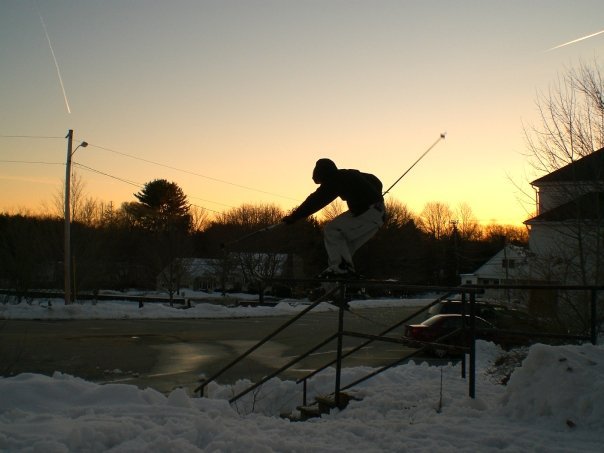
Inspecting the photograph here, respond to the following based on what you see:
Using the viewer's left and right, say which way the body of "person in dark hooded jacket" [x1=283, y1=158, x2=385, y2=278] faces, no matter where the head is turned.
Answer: facing to the left of the viewer

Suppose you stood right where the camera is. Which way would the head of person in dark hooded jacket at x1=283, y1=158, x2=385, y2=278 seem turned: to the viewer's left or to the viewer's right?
to the viewer's left

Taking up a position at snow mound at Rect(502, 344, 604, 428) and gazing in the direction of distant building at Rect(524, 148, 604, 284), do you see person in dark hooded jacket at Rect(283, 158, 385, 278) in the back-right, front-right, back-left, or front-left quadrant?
front-left

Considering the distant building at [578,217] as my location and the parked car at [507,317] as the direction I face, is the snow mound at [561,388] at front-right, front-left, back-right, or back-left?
front-left

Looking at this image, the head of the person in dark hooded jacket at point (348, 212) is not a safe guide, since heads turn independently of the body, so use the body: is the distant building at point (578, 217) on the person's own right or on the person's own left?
on the person's own right

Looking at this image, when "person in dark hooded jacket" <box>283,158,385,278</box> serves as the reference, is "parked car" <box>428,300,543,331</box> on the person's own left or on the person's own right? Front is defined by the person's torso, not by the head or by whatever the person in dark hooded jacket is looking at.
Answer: on the person's own right
